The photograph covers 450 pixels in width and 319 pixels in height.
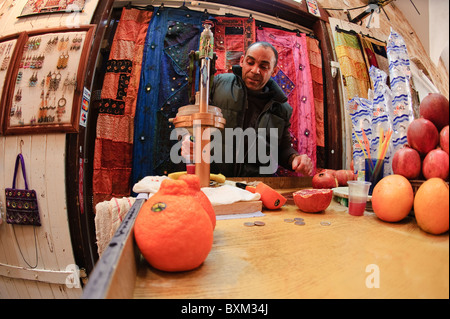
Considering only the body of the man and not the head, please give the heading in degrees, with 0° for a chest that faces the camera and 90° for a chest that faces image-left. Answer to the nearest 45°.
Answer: approximately 0°

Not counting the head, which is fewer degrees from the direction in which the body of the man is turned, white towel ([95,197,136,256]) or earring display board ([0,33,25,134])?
the white towel

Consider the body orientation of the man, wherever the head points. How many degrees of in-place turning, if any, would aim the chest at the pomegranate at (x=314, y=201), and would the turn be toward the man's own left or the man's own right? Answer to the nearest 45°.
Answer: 0° — they already face it

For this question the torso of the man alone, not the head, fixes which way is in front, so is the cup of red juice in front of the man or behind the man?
in front

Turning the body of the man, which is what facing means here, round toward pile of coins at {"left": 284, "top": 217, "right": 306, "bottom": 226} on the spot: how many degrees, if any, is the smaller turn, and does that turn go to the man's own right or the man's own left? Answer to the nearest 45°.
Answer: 0° — they already face it

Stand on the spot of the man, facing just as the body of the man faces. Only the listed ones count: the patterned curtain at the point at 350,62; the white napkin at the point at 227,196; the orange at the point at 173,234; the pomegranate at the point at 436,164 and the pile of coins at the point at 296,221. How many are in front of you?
4

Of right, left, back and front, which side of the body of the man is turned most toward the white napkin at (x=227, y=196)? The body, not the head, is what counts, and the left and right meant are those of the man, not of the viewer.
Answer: front

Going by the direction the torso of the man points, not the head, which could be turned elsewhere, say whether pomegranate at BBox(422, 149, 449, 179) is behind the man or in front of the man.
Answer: in front

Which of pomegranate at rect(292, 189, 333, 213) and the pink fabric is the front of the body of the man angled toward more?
the pomegranate

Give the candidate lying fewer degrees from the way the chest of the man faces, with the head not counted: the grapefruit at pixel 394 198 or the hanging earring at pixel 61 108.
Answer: the grapefruit
